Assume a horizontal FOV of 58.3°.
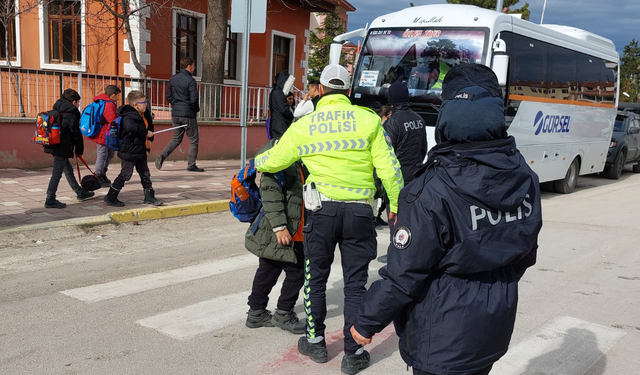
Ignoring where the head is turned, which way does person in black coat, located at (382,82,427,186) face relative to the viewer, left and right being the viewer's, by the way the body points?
facing away from the viewer and to the left of the viewer

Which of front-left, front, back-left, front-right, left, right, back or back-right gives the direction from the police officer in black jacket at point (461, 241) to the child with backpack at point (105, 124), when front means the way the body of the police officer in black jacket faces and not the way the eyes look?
front

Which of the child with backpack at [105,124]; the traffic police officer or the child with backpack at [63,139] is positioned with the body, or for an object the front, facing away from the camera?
the traffic police officer

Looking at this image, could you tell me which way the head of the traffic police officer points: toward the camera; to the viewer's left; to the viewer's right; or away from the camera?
away from the camera

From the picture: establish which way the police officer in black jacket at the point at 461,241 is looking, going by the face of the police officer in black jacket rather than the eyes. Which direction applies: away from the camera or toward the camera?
away from the camera

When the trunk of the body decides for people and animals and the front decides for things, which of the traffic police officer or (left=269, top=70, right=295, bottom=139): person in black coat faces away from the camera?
the traffic police officer

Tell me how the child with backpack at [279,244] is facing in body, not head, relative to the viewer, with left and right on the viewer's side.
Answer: facing to the right of the viewer

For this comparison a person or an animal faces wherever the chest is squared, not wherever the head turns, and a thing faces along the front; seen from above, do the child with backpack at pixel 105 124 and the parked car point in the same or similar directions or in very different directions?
very different directions
